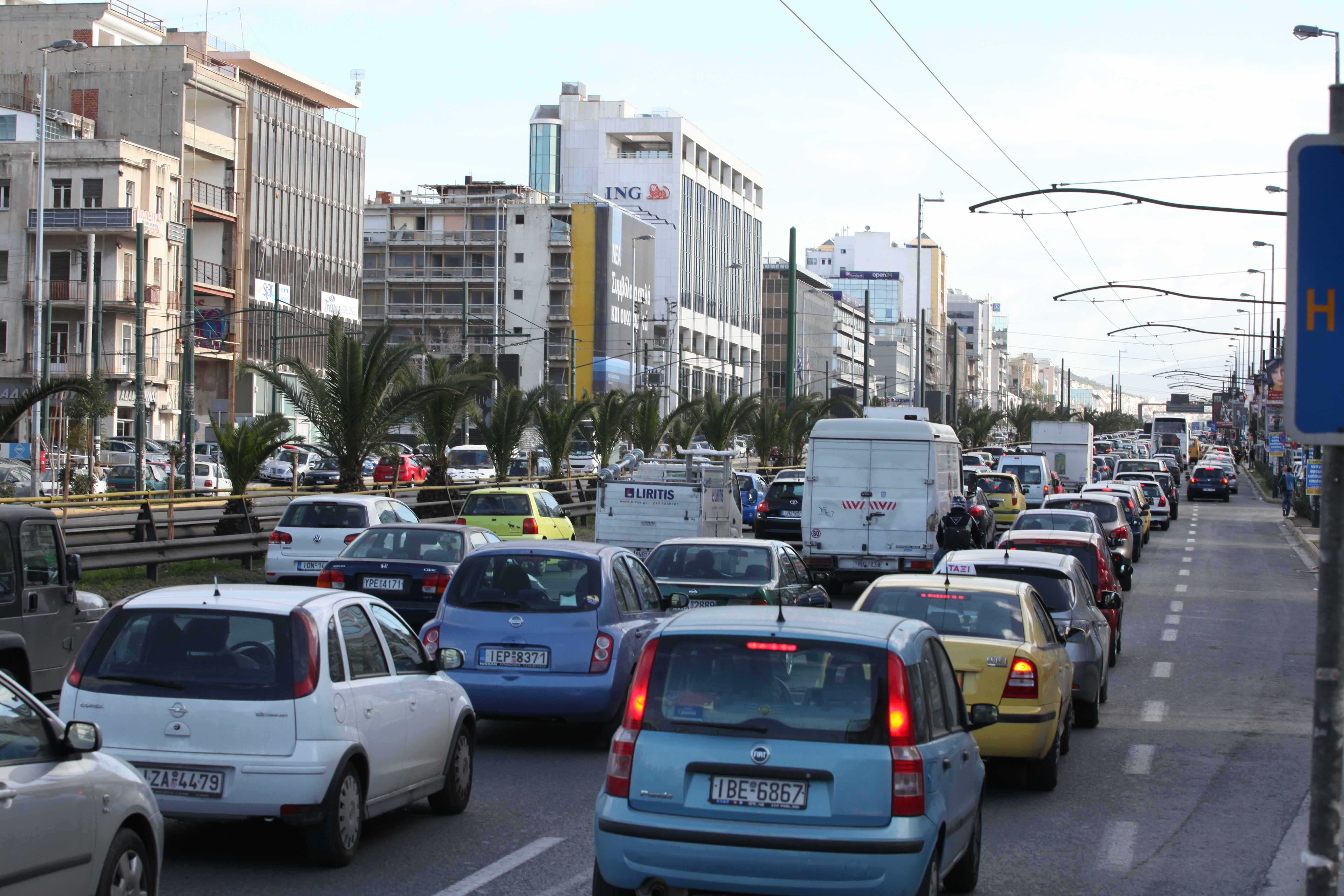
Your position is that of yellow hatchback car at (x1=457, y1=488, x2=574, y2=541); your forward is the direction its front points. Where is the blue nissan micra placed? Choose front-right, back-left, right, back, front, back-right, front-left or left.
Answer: back-right

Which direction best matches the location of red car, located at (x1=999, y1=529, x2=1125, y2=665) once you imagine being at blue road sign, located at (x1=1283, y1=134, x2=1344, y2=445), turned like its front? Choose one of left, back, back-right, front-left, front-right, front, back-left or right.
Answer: back

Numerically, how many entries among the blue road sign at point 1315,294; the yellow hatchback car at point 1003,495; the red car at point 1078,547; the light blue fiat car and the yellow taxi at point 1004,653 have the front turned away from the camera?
4

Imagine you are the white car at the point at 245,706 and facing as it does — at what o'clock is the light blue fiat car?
The light blue fiat car is roughly at 3 o'clock from the white car.

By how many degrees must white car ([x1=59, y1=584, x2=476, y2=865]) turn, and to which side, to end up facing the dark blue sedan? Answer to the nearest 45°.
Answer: approximately 45° to its left

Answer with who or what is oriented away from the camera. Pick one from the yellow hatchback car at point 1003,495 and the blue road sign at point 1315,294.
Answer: the yellow hatchback car

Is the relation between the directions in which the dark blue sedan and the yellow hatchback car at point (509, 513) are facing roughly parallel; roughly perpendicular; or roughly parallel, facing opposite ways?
roughly parallel

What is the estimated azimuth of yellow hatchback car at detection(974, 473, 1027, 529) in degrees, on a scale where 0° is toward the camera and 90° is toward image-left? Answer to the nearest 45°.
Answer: approximately 180°

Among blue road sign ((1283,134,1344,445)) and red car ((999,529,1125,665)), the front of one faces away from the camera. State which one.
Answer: the red car

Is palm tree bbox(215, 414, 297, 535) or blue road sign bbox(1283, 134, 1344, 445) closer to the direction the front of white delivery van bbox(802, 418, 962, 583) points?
the palm tree

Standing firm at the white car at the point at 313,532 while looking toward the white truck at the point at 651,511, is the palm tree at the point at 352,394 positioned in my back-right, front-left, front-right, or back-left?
front-left

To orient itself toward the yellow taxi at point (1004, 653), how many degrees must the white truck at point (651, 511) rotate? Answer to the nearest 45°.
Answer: approximately 180°

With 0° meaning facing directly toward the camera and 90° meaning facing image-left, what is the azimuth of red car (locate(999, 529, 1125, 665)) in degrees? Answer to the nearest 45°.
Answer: approximately 180°

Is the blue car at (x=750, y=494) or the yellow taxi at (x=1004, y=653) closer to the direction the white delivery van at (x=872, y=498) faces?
the blue car

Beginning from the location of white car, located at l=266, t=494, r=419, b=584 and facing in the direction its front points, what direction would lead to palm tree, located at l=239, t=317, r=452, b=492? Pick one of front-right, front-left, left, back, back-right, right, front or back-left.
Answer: front-left

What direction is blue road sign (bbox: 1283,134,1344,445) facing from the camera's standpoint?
toward the camera

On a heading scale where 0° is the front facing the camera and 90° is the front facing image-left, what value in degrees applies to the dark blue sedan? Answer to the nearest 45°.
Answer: approximately 225°
